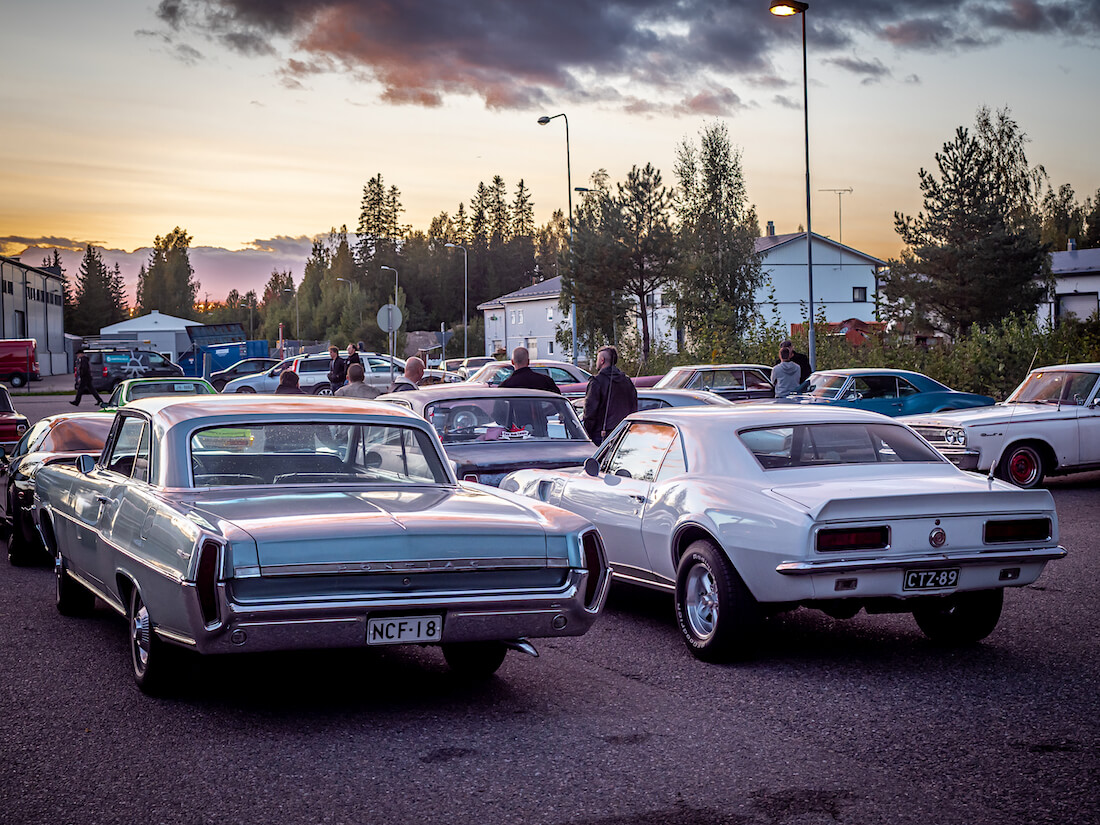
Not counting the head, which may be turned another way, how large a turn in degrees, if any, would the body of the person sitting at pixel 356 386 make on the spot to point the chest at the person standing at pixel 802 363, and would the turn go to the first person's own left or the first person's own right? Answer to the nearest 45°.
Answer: approximately 45° to the first person's own right

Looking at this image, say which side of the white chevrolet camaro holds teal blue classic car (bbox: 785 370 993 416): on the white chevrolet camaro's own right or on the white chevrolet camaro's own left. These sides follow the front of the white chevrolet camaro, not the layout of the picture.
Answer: on the white chevrolet camaro's own right

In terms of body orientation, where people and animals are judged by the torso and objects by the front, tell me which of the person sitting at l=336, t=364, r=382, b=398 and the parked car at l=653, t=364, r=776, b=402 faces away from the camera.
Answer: the person sitting

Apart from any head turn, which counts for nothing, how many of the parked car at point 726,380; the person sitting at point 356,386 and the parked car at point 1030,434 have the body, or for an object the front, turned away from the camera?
1

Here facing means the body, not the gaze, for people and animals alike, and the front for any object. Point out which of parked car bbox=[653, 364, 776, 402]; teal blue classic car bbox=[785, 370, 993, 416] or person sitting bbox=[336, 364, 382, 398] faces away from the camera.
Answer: the person sitting

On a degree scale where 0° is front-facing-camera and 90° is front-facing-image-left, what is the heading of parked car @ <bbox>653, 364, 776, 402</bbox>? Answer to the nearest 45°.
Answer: approximately 45°

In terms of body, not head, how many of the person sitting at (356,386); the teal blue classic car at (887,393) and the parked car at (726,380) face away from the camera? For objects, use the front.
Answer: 1

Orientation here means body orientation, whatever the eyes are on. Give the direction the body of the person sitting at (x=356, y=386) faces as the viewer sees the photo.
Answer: away from the camera

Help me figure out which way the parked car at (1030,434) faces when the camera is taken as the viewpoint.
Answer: facing the viewer and to the left of the viewer

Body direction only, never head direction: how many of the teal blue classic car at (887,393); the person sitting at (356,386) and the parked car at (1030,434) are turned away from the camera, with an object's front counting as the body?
1

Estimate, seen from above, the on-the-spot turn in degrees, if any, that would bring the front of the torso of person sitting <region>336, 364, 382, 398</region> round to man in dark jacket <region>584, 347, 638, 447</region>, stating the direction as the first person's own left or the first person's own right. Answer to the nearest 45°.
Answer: approximately 135° to the first person's own right

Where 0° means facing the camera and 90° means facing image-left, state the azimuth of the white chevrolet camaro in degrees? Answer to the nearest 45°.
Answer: approximately 135°

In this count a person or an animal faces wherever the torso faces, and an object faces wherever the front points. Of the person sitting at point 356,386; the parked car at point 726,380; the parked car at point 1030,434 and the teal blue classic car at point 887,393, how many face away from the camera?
1

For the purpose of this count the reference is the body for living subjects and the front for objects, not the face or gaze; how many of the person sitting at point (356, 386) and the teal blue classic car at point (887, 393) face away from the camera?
1

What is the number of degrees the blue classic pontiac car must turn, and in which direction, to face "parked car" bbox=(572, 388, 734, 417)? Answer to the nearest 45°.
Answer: approximately 90° to its right

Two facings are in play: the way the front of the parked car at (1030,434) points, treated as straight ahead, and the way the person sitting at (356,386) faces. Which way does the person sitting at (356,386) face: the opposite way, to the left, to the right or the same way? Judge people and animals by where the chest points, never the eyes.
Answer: to the right

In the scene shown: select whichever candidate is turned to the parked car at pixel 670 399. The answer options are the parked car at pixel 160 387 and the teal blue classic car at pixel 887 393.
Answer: the teal blue classic car

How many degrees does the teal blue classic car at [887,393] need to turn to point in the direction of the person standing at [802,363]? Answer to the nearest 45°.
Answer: approximately 90° to its right
